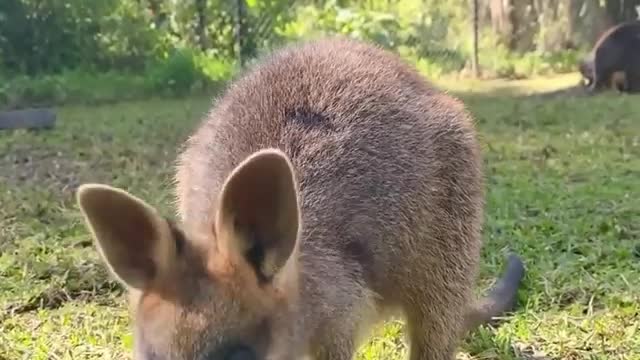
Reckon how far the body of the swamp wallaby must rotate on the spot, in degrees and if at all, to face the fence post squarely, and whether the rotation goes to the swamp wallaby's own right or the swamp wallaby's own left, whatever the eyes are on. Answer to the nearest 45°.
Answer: approximately 135° to the swamp wallaby's own right

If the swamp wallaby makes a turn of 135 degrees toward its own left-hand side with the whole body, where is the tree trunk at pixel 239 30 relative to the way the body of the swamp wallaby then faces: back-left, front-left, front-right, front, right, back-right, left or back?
left

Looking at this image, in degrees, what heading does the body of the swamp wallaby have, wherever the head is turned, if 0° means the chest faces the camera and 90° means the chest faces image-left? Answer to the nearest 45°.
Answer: approximately 45°

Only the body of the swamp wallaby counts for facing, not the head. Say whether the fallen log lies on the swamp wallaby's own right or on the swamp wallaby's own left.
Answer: on the swamp wallaby's own right
